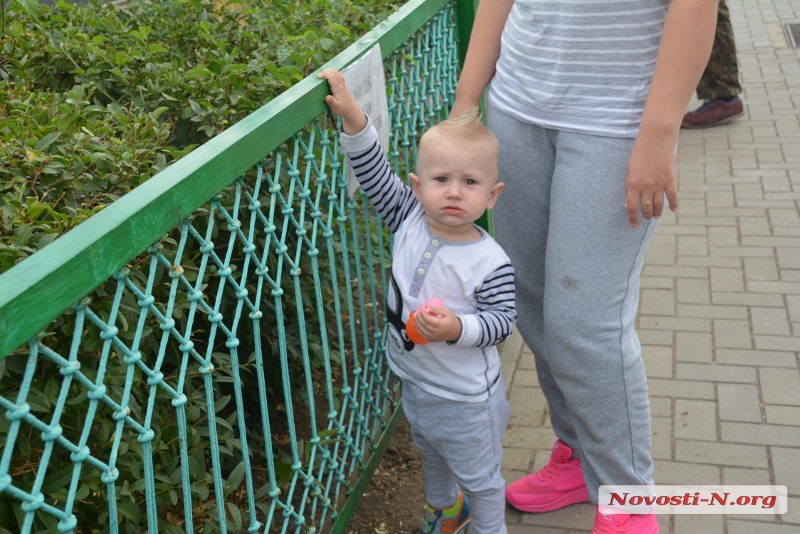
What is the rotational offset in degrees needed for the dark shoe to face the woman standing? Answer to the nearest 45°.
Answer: approximately 90° to its left

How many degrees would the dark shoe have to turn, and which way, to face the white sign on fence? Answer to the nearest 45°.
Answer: approximately 90° to its left

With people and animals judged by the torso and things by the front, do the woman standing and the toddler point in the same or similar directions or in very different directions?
same or similar directions

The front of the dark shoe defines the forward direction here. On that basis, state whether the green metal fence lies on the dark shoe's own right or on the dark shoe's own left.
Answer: on the dark shoe's own left

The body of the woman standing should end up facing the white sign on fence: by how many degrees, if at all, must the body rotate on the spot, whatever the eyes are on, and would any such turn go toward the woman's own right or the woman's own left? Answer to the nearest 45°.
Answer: approximately 45° to the woman's own right

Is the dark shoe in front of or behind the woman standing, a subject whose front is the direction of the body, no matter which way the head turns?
behind

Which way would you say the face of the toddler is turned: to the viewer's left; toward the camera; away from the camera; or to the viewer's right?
toward the camera

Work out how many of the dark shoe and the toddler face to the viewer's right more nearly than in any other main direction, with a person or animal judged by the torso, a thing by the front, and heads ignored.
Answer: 0

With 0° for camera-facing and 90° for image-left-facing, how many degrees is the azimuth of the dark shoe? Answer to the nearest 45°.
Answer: approximately 90°

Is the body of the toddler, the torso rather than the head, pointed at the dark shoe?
no

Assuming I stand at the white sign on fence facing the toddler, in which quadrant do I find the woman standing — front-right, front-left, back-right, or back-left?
front-left

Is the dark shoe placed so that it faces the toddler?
no

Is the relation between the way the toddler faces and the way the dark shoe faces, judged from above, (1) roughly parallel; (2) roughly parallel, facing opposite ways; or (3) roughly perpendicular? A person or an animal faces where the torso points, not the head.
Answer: roughly perpendicular

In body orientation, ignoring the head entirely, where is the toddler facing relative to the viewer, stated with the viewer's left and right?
facing the viewer and to the left of the viewer

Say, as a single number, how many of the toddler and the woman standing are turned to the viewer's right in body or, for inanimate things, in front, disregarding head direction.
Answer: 0

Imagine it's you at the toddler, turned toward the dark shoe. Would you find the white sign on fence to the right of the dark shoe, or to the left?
left
